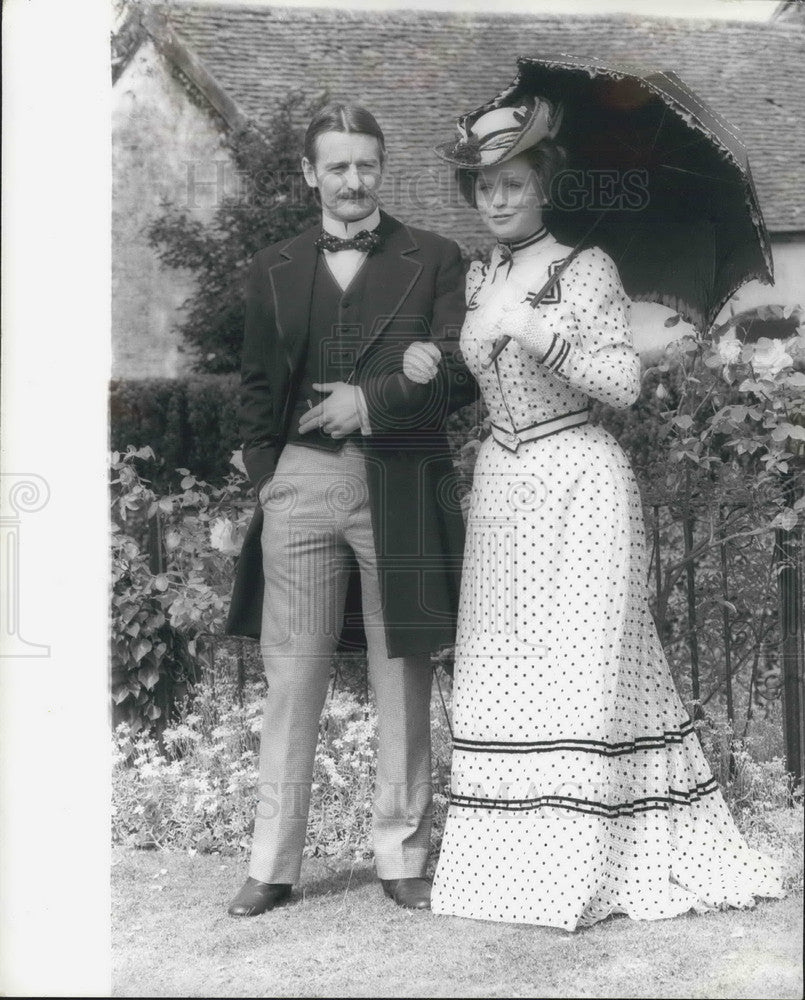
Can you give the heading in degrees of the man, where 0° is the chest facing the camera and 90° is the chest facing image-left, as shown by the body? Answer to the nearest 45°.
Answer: approximately 0°

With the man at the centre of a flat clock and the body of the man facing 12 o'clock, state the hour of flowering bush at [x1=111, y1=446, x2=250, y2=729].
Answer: The flowering bush is roughly at 5 o'clock from the man.

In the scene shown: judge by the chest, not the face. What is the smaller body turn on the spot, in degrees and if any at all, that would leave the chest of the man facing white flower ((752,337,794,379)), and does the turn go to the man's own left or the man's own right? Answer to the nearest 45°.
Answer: approximately 135° to the man's own left

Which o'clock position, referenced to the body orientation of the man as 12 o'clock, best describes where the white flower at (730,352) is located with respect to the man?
The white flower is roughly at 8 o'clock from the man.

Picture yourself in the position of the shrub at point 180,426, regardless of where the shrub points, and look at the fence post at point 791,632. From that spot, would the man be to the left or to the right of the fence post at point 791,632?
right

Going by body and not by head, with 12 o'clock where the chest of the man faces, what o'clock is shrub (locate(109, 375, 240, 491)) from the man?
The shrub is roughly at 5 o'clock from the man.
